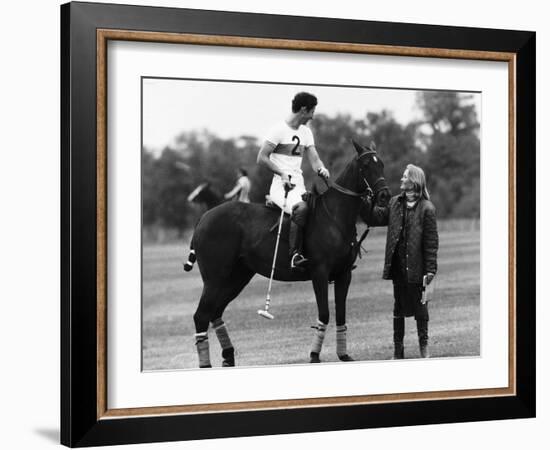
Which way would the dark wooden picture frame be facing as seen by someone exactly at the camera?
facing the viewer and to the right of the viewer
